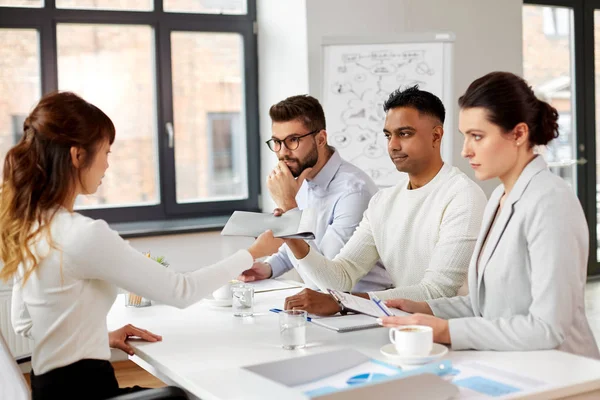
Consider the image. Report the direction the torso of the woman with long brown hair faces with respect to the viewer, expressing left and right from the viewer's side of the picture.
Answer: facing away from the viewer and to the right of the viewer

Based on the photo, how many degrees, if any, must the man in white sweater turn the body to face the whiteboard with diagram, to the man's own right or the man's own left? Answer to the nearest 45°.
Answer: approximately 135° to the man's own right

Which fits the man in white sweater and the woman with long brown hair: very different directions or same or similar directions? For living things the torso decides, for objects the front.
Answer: very different directions

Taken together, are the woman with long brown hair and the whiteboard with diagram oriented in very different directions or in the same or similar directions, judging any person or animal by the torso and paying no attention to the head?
very different directions

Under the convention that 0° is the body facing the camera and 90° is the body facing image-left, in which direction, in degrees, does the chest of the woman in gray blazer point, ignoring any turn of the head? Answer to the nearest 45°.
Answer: approximately 90°

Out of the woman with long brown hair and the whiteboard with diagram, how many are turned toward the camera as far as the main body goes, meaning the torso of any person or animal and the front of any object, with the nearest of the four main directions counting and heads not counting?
1

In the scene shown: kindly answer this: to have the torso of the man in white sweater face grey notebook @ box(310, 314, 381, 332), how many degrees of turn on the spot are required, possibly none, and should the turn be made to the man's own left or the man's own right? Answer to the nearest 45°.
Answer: approximately 45° to the man's own left

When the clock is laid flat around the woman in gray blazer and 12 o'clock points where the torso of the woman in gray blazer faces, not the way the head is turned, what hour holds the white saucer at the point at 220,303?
The white saucer is roughly at 1 o'clock from the woman in gray blazer.

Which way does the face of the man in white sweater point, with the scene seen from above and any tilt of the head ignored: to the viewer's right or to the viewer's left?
to the viewer's left

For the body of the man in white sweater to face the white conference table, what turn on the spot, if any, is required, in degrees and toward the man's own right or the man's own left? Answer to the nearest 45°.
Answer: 0° — they already face it

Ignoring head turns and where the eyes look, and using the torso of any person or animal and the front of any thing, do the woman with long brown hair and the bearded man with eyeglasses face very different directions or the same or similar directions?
very different directions

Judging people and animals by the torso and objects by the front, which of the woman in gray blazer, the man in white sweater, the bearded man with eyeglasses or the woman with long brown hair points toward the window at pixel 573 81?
the woman with long brown hair

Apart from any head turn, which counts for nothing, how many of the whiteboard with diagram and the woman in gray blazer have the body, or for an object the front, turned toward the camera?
1
